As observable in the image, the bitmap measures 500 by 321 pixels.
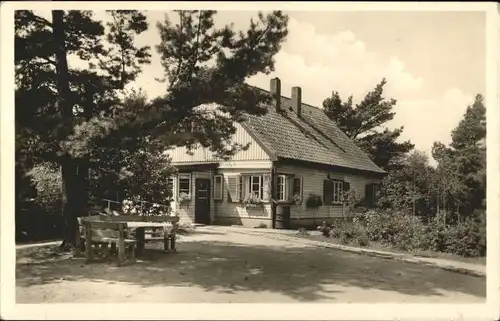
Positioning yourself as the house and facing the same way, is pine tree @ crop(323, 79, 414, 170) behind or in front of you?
behind

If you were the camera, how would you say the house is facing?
facing the viewer and to the left of the viewer

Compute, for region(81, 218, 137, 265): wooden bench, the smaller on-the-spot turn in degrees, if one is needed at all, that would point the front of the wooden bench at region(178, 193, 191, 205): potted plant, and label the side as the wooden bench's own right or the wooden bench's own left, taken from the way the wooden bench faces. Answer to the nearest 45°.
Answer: approximately 45° to the wooden bench's own left

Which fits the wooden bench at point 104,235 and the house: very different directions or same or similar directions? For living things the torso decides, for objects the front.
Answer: very different directions

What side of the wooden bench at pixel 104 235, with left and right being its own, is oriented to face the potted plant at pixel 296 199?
front

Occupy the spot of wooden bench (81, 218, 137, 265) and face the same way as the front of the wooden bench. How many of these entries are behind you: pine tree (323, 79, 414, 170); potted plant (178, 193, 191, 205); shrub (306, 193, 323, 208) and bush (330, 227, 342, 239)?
0

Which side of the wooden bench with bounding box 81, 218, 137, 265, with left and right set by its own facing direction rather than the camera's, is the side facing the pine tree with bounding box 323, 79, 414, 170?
front

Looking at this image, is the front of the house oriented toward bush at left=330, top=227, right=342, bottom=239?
no

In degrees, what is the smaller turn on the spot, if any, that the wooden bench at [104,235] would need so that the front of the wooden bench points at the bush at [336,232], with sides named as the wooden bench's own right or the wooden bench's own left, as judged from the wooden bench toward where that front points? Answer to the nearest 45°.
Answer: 0° — it already faces it

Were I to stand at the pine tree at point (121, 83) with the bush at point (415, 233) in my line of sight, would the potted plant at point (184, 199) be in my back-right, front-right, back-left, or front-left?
front-left

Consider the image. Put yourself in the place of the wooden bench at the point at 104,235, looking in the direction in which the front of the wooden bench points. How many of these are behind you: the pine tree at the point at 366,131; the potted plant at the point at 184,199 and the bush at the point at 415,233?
0

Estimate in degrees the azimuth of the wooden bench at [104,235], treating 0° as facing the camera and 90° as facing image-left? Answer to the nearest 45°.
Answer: approximately 225°

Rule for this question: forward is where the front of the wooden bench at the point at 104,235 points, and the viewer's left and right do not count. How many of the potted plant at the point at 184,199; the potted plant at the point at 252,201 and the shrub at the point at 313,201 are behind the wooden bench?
0
